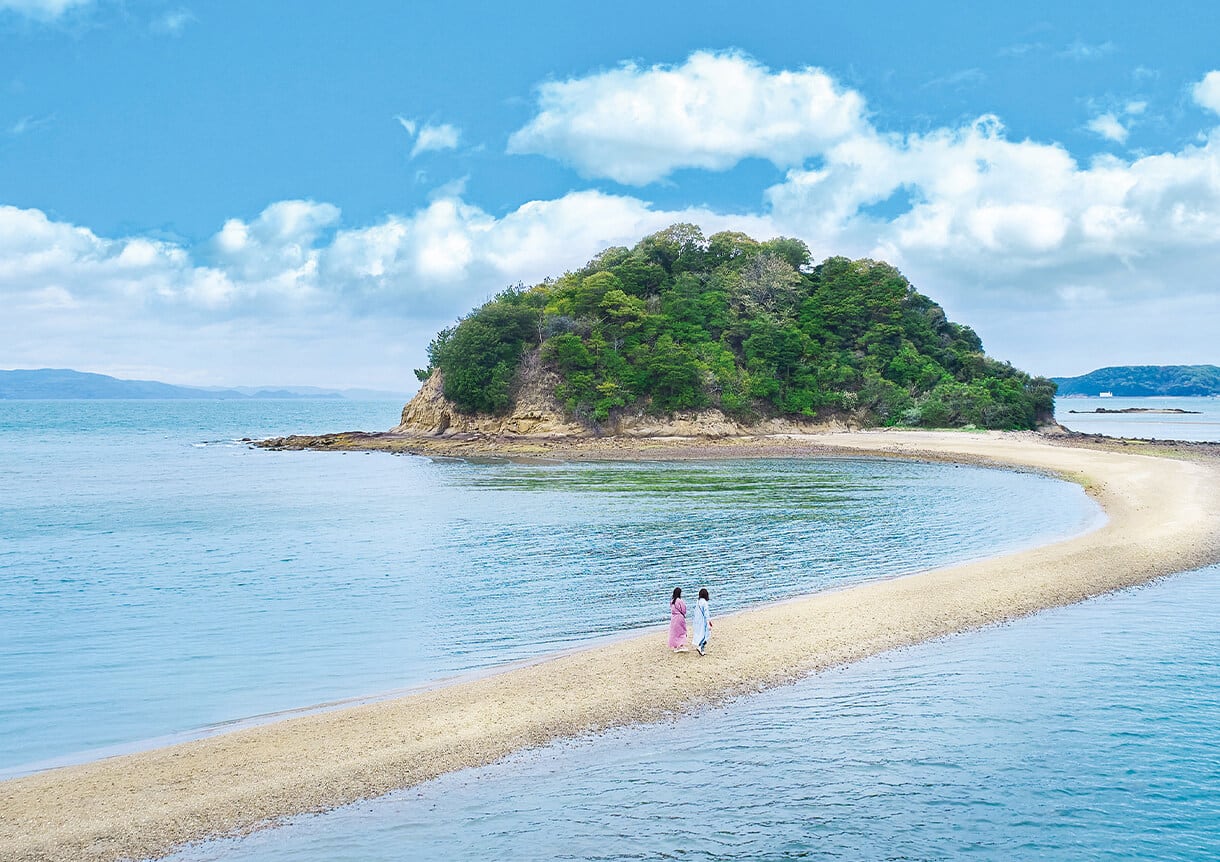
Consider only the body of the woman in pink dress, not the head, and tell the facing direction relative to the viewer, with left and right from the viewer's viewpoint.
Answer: facing away from the viewer and to the right of the viewer
